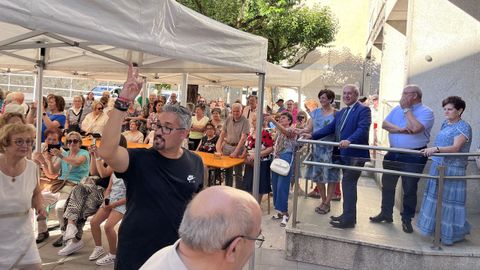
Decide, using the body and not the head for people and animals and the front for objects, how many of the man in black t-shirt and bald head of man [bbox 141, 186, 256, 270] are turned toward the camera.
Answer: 1

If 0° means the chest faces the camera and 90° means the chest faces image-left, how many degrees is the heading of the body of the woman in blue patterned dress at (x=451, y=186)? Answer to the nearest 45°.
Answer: approximately 45°

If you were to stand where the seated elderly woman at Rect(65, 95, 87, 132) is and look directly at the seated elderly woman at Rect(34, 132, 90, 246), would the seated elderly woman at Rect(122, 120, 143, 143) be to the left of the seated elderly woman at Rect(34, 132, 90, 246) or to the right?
left

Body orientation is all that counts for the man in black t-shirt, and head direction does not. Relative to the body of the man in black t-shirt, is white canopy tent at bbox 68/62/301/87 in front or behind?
behind

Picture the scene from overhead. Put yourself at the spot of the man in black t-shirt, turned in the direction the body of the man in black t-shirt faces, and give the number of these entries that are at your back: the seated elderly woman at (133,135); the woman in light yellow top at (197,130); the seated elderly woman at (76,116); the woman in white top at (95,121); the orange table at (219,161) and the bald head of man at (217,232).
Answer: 5

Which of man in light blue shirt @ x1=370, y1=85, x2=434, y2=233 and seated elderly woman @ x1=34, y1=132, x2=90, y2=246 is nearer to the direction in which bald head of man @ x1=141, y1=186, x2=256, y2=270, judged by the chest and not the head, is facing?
the man in light blue shirt

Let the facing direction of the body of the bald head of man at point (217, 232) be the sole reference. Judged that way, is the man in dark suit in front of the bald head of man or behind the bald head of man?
in front

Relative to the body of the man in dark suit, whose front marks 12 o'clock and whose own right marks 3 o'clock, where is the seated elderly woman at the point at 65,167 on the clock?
The seated elderly woman is roughly at 1 o'clock from the man in dark suit.

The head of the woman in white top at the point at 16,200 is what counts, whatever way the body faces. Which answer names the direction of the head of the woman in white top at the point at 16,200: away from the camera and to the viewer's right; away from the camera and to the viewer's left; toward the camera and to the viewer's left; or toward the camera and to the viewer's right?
toward the camera and to the viewer's right

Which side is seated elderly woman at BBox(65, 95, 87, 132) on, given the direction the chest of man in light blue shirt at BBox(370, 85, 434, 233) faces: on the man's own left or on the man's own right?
on the man's own right

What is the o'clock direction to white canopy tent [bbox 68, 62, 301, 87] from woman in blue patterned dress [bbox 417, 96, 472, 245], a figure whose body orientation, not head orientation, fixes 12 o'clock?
The white canopy tent is roughly at 3 o'clock from the woman in blue patterned dress.
